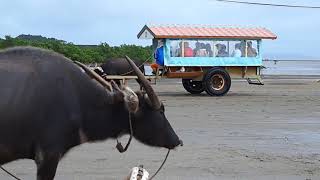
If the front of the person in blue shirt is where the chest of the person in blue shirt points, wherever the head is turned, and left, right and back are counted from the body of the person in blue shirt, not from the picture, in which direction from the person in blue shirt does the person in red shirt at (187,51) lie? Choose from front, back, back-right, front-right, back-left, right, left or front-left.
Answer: back

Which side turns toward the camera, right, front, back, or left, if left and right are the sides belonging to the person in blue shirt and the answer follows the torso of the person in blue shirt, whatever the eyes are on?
left

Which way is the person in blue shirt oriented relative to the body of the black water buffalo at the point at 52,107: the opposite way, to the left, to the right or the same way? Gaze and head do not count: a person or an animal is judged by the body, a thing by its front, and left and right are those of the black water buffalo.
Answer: the opposite way

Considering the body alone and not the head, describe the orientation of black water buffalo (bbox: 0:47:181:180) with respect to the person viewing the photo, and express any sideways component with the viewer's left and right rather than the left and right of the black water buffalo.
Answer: facing to the right of the viewer

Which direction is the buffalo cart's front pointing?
to the viewer's left

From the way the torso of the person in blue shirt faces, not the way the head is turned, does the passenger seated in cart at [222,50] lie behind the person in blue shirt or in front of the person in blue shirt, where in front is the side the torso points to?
behind

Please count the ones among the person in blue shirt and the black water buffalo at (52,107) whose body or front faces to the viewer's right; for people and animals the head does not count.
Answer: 1

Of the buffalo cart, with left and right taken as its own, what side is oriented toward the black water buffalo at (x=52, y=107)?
left
